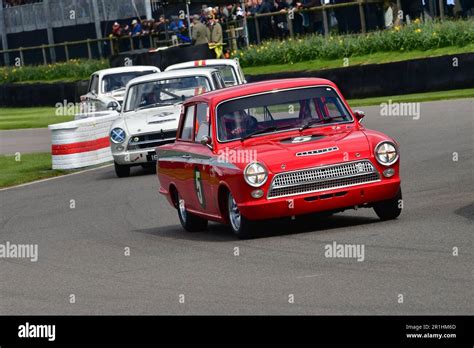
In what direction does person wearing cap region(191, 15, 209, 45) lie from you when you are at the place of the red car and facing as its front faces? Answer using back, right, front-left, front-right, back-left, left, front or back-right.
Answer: back-left

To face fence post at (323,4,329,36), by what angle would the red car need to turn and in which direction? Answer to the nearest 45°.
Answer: approximately 135° to its left

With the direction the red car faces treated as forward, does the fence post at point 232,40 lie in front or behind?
behind

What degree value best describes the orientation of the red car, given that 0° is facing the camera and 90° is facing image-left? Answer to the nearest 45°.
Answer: approximately 315°

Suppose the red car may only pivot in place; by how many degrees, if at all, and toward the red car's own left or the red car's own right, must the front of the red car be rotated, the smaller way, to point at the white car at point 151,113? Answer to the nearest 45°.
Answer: approximately 135° to the red car's own left

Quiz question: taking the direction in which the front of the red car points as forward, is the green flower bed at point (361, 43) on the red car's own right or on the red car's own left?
on the red car's own left

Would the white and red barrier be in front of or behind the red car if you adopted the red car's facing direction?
behind

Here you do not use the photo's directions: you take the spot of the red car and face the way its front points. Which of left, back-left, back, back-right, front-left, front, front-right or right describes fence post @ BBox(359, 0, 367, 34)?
back-left
